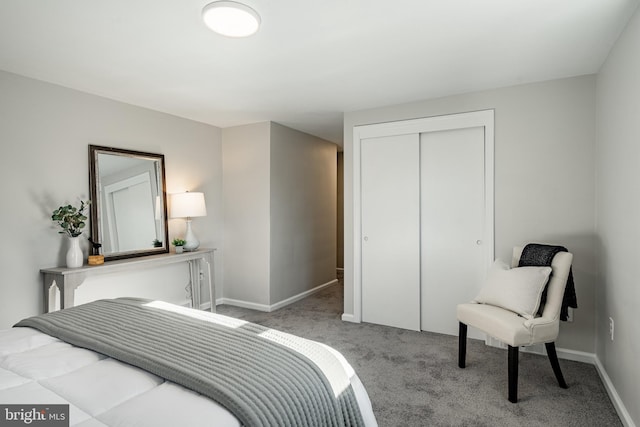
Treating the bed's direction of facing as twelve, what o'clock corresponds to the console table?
The console table is roughly at 10 o'clock from the bed.

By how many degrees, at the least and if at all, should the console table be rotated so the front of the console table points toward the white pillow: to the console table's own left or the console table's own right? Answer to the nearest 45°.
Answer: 0° — it already faces it

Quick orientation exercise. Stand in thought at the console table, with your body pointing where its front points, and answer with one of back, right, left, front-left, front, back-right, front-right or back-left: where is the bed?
front-right

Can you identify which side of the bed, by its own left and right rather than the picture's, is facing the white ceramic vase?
left

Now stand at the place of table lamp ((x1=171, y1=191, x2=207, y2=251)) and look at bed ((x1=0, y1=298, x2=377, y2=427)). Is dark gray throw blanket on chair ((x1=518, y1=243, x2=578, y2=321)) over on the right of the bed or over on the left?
left

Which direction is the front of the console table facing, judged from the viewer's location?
facing the viewer and to the right of the viewer

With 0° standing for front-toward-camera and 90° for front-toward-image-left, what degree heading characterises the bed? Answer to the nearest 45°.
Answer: approximately 225°

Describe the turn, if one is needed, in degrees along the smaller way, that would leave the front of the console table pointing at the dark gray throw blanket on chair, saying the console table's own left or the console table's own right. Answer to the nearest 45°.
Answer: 0° — it already faces it

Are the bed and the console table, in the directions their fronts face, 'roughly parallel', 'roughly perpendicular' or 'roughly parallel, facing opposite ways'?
roughly perpendicular

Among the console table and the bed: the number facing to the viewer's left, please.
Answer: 0
